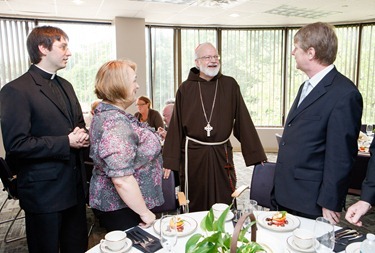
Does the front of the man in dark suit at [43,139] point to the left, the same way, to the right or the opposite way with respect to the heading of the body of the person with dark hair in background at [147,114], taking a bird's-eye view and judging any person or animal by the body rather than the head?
to the left

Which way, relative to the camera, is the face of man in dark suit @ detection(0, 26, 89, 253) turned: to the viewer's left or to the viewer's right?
to the viewer's right

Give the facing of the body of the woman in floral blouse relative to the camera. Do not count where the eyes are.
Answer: to the viewer's right

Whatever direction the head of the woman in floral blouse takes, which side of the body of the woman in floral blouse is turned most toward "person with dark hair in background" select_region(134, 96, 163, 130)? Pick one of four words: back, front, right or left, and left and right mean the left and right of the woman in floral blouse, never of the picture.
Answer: left

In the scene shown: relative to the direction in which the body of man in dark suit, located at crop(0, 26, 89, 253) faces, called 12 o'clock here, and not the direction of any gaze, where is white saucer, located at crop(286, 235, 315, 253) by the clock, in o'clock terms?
The white saucer is roughly at 12 o'clock from the man in dark suit.

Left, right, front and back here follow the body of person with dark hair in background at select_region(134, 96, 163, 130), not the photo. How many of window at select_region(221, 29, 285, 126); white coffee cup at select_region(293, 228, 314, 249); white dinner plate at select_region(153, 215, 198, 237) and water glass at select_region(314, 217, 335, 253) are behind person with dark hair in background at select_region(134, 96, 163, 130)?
1

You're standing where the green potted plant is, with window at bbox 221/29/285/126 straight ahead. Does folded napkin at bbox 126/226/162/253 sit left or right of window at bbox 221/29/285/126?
left

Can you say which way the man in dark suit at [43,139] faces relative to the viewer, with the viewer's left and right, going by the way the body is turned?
facing the viewer and to the right of the viewer

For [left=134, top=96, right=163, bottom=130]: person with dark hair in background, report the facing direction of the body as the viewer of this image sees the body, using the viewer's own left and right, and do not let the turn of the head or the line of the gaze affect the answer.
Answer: facing the viewer and to the left of the viewer

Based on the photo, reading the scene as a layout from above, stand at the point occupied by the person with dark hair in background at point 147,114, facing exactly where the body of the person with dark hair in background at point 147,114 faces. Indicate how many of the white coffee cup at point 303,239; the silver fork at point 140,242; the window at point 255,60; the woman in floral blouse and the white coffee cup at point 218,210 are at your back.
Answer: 1

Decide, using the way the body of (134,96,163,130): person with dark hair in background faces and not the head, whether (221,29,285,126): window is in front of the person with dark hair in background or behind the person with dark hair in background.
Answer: behind

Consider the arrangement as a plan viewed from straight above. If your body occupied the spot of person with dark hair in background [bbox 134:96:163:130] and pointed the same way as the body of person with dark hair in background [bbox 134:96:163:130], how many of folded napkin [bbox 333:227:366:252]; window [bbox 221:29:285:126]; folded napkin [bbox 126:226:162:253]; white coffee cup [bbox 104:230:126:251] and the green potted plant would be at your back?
1

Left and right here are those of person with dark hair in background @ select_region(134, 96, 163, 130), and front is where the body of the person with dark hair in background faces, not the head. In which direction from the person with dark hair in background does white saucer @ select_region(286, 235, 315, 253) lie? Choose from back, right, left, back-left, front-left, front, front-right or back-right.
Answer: front-left

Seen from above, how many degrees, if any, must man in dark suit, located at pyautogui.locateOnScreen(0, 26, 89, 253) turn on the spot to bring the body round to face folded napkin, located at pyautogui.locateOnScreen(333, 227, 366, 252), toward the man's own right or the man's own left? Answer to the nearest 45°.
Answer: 0° — they already face it
